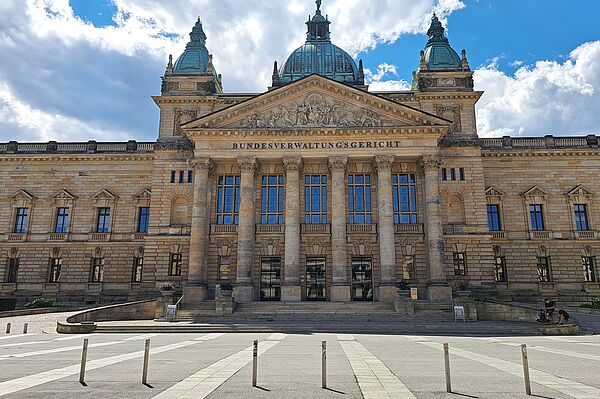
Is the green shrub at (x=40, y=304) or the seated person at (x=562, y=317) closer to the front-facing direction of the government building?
the seated person

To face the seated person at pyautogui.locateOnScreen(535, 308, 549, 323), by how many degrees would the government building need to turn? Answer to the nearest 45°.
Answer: approximately 45° to its left

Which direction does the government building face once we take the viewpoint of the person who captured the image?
facing the viewer

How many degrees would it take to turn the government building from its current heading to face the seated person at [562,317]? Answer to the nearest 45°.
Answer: approximately 45° to its left

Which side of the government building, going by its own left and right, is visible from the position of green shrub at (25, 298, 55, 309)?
right

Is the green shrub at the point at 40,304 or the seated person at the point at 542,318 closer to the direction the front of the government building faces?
the seated person
